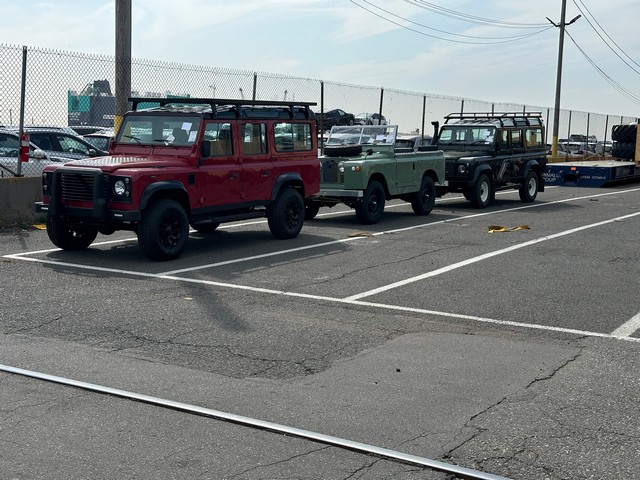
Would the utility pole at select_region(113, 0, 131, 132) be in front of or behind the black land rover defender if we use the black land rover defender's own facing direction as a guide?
in front

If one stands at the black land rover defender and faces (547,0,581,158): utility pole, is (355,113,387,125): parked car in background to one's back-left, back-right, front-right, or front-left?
front-left

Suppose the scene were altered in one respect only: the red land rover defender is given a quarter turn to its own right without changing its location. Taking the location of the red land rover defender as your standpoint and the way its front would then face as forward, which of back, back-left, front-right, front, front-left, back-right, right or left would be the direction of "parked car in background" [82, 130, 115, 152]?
front-right

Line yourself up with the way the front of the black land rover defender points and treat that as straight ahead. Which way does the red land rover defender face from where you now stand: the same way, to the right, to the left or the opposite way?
the same way

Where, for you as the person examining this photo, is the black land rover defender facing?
facing the viewer and to the left of the viewer

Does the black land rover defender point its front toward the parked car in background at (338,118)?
no

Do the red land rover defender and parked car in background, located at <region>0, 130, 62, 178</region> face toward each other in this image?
no

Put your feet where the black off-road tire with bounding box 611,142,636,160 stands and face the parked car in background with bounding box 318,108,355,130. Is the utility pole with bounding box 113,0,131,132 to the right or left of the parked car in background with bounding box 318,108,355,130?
left

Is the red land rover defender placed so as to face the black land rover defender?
no

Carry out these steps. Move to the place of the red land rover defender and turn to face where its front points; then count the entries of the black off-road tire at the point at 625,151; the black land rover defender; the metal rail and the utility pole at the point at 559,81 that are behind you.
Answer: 3

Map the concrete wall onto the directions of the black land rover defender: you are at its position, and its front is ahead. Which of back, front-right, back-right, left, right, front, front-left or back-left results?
front
